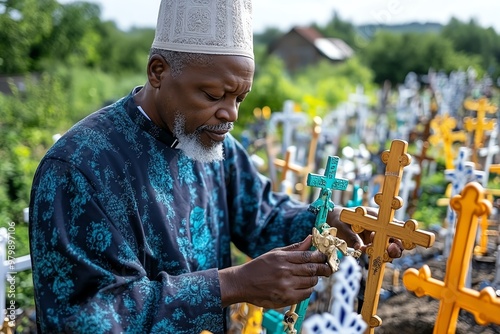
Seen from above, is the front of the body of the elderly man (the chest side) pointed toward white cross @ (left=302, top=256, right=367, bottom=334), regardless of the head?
yes

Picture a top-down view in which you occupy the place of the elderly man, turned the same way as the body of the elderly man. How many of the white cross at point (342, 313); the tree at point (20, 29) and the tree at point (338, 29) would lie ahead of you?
1

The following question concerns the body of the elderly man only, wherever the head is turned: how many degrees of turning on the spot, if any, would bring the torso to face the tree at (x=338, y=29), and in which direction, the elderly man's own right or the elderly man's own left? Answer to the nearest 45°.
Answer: approximately 135° to the elderly man's own left

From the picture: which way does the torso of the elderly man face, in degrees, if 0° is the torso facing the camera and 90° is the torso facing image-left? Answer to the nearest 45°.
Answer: approximately 315°

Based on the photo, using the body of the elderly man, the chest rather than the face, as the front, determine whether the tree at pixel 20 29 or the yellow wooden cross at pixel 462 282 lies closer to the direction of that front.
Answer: the yellow wooden cross

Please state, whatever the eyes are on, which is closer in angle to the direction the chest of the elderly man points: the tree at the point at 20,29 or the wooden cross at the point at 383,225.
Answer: the wooden cross

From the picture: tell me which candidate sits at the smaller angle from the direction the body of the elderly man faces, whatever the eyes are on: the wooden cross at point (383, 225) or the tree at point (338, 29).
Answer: the wooden cross
